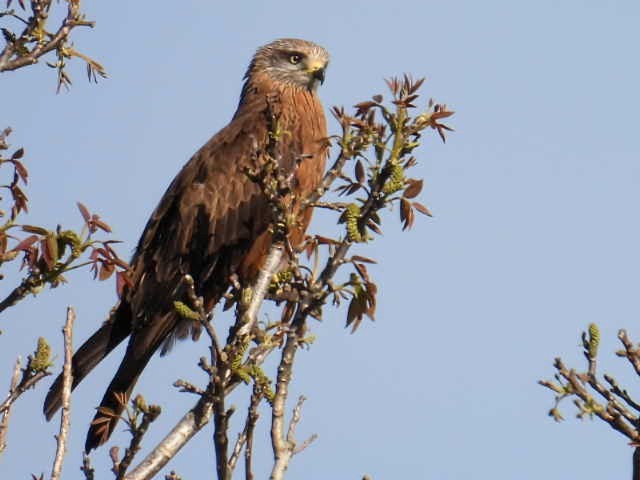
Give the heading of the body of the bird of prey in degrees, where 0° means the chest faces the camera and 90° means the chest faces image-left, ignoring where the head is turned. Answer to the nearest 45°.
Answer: approximately 270°
